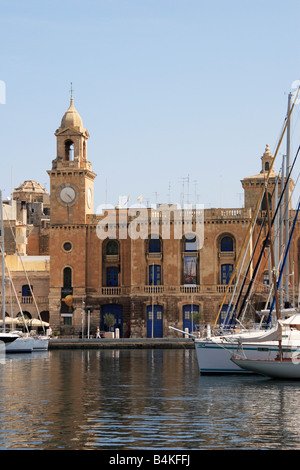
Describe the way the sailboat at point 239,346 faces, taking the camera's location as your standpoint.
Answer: facing to the left of the viewer
